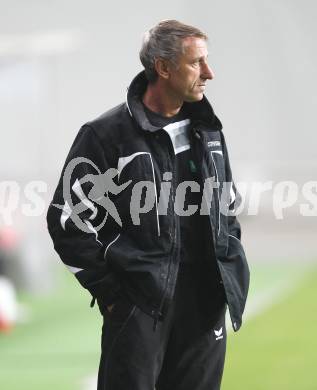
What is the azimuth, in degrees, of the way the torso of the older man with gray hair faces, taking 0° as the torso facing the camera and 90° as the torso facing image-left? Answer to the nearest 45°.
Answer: approximately 315°

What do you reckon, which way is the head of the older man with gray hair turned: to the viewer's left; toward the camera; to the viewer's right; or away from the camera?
to the viewer's right
